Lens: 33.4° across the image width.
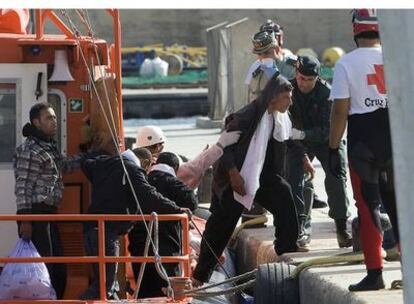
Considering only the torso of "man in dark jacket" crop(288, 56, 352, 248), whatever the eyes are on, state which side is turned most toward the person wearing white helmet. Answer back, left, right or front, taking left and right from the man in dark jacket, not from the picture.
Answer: front

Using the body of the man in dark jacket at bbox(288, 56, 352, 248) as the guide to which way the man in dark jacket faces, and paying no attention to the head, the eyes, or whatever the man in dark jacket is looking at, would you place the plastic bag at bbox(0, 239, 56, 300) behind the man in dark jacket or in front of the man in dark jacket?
in front

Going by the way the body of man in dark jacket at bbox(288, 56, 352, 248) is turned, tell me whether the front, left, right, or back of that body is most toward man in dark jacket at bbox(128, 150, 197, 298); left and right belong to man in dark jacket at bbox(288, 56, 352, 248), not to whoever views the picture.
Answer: front

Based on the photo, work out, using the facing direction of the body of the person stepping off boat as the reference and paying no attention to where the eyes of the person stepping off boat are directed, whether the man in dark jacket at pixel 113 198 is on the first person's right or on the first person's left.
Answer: on the first person's right

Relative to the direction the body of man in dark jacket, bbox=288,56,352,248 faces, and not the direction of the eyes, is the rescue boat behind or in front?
in front

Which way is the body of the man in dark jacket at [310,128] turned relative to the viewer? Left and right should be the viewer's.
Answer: facing the viewer and to the left of the viewer

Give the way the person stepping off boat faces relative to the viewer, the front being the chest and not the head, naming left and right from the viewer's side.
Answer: facing the viewer and to the right of the viewer

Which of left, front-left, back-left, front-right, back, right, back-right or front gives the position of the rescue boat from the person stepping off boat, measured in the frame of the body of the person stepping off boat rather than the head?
back-right
